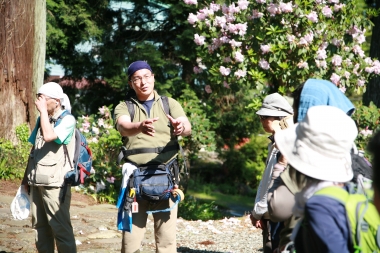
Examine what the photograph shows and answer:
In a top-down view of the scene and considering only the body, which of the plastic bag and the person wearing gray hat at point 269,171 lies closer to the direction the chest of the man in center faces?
the person wearing gray hat

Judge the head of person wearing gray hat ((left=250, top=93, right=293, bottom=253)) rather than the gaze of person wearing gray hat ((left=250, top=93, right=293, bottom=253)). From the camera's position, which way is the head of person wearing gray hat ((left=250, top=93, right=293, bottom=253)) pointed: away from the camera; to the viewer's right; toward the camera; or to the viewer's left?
to the viewer's left

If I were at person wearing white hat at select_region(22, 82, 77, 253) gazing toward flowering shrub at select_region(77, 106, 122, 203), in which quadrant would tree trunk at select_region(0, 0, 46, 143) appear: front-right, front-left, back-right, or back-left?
front-left

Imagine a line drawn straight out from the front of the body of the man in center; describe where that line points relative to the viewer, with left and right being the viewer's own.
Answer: facing the viewer

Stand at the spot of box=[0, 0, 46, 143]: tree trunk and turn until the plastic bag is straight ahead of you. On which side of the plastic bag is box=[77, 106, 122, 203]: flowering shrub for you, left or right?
left

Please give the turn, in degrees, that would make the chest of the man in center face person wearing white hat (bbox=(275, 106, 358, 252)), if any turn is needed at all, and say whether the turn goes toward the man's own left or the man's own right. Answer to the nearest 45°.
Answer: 0° — they already face them

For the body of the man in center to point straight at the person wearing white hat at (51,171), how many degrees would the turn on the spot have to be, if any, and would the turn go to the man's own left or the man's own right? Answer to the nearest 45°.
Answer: approximately 90° to the man's own right

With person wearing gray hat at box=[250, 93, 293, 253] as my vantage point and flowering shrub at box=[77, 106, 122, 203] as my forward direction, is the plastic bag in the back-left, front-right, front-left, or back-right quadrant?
front-left

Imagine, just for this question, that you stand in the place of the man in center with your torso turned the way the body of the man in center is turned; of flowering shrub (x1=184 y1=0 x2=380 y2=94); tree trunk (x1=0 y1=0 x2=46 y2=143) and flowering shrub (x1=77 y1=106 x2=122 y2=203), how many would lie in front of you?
0

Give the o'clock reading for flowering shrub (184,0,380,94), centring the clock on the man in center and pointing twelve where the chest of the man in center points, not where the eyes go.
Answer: The flowering shrub is roughly at 7 o'clock from the man in center.

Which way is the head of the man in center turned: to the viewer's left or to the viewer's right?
to the viewer's right

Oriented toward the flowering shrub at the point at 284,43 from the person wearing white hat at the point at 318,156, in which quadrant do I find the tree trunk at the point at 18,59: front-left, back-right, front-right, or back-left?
front-left

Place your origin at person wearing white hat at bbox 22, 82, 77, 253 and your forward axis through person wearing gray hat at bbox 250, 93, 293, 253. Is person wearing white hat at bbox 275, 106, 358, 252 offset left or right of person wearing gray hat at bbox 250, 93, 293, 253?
right

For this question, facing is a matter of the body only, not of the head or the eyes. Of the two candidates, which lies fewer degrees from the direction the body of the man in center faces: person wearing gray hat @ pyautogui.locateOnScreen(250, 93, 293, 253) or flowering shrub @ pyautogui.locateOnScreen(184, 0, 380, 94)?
the person wearing gray hat
